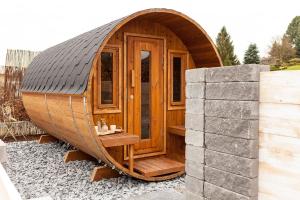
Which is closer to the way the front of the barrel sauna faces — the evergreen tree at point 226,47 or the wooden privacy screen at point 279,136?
the wooden privacy screen

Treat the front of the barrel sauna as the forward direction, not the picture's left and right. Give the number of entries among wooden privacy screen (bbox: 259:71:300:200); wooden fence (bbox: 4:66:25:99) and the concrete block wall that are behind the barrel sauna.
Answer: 1

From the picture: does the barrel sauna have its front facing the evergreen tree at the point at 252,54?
no

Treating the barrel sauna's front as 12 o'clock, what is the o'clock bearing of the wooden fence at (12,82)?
The wooden fence is roughly at 6 o'clock from the barrel sauna.

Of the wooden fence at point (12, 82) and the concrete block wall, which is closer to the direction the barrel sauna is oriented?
the concrete block wall

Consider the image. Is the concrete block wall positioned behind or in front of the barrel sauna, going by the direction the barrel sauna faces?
in front

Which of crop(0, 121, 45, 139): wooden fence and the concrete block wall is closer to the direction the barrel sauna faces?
the concrete block wall

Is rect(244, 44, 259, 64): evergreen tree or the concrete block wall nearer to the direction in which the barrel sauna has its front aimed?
the concrete block wall

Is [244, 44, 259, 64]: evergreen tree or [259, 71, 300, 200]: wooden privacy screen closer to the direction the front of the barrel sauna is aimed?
the wooden privacy screen

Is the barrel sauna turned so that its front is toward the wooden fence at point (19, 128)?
no

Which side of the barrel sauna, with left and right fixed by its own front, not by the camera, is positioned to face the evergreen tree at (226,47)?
left

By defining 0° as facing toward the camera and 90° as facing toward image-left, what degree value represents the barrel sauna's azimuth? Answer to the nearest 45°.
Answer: approximately 315°
